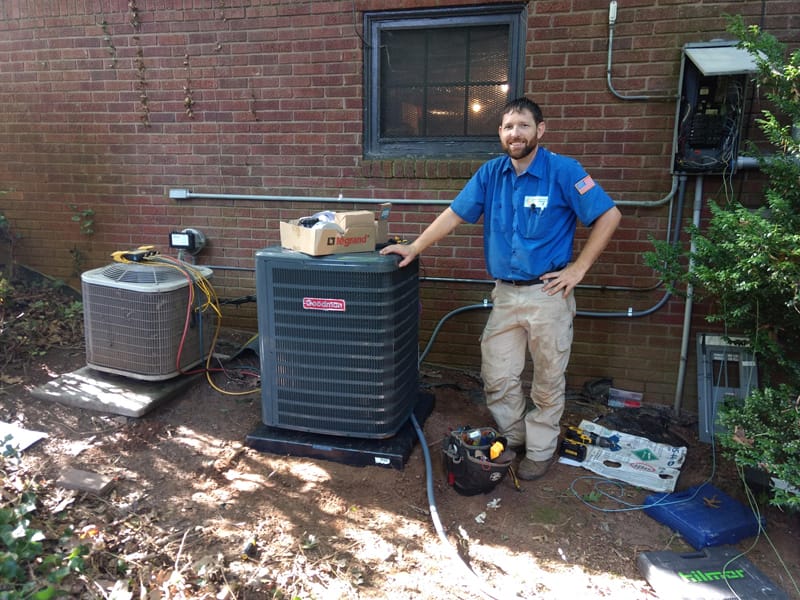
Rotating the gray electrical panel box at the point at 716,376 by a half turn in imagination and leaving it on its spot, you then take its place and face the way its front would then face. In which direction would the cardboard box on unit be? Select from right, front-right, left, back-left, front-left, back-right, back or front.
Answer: back-left

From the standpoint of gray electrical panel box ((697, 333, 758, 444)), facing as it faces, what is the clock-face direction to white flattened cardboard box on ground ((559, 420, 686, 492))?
The white flattened cardboard box on ground is roughly at 1 o'clock from the gray electrical panel box.

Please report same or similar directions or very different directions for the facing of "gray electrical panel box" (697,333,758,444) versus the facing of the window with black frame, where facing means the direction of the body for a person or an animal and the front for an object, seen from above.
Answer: same or similar directions

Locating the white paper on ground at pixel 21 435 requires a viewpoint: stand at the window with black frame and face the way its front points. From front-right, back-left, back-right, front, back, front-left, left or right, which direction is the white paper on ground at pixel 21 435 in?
front-right

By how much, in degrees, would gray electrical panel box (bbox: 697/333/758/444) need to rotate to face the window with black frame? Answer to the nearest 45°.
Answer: approximately 90° to its right

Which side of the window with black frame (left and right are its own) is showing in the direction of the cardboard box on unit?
front

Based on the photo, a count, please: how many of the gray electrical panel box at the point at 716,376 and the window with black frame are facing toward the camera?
2

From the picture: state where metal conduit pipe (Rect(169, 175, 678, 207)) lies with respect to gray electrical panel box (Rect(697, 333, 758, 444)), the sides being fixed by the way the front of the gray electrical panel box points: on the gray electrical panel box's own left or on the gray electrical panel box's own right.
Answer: on the gray electrical panel box's own right

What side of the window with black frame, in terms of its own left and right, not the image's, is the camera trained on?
front

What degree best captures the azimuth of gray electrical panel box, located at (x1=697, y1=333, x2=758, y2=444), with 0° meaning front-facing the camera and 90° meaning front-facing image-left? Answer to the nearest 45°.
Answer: approximately 0°
